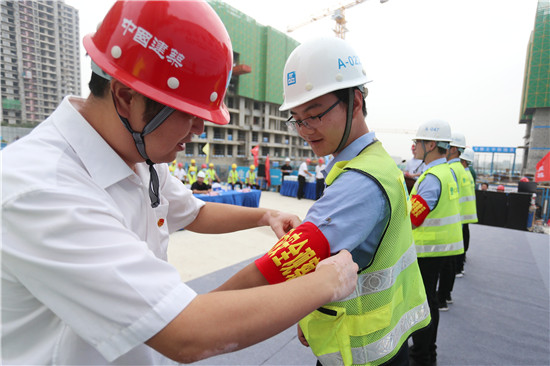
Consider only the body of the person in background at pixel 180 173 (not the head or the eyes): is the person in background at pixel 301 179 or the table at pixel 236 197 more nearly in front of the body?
the table

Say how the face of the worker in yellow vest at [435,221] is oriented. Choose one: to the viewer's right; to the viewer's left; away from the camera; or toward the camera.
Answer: to the viewer's left

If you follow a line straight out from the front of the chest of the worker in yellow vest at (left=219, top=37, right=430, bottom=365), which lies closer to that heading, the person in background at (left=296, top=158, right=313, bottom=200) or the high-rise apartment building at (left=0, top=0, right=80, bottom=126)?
the high-rise apartment building

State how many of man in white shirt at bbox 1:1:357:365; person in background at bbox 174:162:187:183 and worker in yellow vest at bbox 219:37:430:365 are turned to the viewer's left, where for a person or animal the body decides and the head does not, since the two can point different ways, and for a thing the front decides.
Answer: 1

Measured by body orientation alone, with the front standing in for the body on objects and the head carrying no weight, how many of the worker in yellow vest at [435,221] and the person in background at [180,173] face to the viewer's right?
0

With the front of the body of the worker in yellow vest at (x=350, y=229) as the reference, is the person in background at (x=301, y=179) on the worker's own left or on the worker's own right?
on the worker's own right

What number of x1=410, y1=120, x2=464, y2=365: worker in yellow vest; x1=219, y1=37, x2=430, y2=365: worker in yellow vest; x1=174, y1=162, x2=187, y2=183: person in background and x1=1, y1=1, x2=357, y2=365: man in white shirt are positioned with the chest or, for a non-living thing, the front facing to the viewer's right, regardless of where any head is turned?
1

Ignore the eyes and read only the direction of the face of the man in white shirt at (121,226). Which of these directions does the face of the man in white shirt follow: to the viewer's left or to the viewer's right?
to the viewer's right

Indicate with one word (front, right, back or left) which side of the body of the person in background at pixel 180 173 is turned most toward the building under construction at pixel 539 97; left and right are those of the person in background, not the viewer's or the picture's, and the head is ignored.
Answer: left

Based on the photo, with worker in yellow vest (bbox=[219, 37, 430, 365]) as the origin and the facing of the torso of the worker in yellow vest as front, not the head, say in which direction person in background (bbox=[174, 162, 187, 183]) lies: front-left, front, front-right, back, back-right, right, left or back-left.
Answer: front-right

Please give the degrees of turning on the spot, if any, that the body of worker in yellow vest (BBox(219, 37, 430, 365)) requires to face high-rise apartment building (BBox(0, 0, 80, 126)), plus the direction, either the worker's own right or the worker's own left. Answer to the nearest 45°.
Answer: approximately 45° to the worker's own right

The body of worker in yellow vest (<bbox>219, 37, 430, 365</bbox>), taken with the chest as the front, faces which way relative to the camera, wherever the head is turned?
to the viewer's left

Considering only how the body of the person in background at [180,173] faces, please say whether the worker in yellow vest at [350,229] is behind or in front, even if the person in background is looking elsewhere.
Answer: in front

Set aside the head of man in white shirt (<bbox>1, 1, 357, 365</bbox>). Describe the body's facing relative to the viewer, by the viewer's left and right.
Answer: facing to the right of the viewer

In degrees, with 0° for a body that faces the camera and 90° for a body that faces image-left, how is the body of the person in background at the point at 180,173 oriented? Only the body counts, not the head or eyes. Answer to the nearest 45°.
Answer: approximately 0°

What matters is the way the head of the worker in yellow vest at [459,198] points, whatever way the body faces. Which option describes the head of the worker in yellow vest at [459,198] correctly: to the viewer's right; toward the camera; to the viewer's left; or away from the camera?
to the viewer's left
